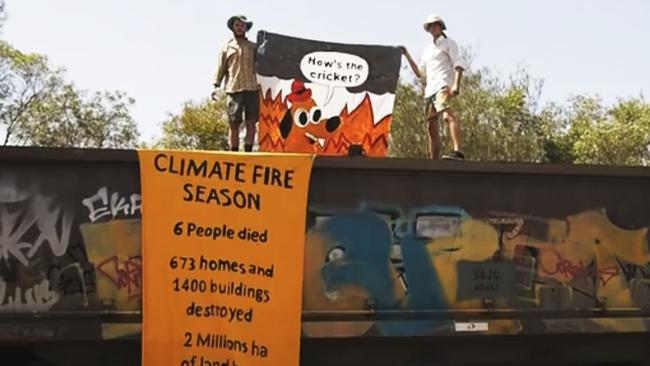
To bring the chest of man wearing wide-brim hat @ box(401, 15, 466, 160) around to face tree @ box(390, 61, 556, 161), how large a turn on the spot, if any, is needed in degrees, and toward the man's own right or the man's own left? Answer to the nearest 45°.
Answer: approximately 135° to the man's own right

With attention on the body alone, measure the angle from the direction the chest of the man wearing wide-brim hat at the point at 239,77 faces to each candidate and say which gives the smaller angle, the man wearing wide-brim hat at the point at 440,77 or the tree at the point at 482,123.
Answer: the man wearing wide-brim hat

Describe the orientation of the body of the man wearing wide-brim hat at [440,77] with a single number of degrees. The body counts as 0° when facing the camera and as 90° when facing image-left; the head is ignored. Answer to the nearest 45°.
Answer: approximately 45°

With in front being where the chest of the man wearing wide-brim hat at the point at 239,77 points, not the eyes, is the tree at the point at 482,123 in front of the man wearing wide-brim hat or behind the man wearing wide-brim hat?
behind

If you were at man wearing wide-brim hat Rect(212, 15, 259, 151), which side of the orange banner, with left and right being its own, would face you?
back

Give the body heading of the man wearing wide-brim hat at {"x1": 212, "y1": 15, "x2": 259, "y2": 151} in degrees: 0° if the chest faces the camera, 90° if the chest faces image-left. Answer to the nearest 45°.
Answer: approximately 0°

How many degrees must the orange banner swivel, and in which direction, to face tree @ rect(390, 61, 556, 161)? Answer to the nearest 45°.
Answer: approximately 180°

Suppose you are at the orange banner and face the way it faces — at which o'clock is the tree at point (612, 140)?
The tree is roughly at 7 o'clock from the orange banner.

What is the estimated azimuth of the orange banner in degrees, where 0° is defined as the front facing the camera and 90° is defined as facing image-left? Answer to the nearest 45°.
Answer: approximately 0°

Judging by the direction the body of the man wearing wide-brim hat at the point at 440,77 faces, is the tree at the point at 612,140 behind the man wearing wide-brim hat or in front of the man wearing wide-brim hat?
behind

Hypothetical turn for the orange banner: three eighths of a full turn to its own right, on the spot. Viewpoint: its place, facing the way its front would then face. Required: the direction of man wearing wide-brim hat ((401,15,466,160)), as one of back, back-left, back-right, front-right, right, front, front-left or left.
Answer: right
